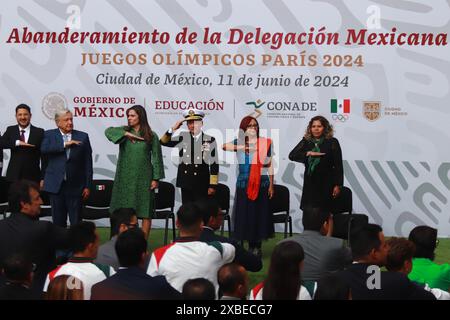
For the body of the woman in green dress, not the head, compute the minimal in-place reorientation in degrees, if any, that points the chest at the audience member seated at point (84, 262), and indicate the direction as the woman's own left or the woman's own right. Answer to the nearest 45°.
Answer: approximately 45° to the woman's own left

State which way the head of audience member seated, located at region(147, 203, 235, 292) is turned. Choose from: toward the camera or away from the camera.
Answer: away from the camera

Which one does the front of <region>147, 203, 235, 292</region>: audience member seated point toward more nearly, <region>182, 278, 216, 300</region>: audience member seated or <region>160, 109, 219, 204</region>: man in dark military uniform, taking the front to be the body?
the man in dark military uniform

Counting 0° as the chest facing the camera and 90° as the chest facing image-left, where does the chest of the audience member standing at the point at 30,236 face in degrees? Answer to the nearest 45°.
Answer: approximately 225°

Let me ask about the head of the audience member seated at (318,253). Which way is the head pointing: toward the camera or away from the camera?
away from the camera

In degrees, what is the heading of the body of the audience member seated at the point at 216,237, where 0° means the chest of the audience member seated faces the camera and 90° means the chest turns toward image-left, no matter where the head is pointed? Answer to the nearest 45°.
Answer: approximately 225°

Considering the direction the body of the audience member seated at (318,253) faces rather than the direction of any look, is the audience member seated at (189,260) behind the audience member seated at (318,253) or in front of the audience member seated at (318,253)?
behind

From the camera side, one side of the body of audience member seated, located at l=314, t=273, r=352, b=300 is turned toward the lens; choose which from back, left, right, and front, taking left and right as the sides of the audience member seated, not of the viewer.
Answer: back

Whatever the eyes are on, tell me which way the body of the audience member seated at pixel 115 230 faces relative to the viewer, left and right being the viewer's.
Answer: facing away from the viewer and to the right of the viewer

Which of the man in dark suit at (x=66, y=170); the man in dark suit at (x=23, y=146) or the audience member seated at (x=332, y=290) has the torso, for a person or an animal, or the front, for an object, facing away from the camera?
the audience member seated

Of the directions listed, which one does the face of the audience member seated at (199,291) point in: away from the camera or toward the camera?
away from the camera

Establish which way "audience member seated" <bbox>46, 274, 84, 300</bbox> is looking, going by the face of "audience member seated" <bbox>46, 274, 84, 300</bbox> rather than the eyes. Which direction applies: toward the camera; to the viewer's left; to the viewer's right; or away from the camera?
away from the camera

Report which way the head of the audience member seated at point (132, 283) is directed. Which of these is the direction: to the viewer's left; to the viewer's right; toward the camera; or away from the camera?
away from the camera
